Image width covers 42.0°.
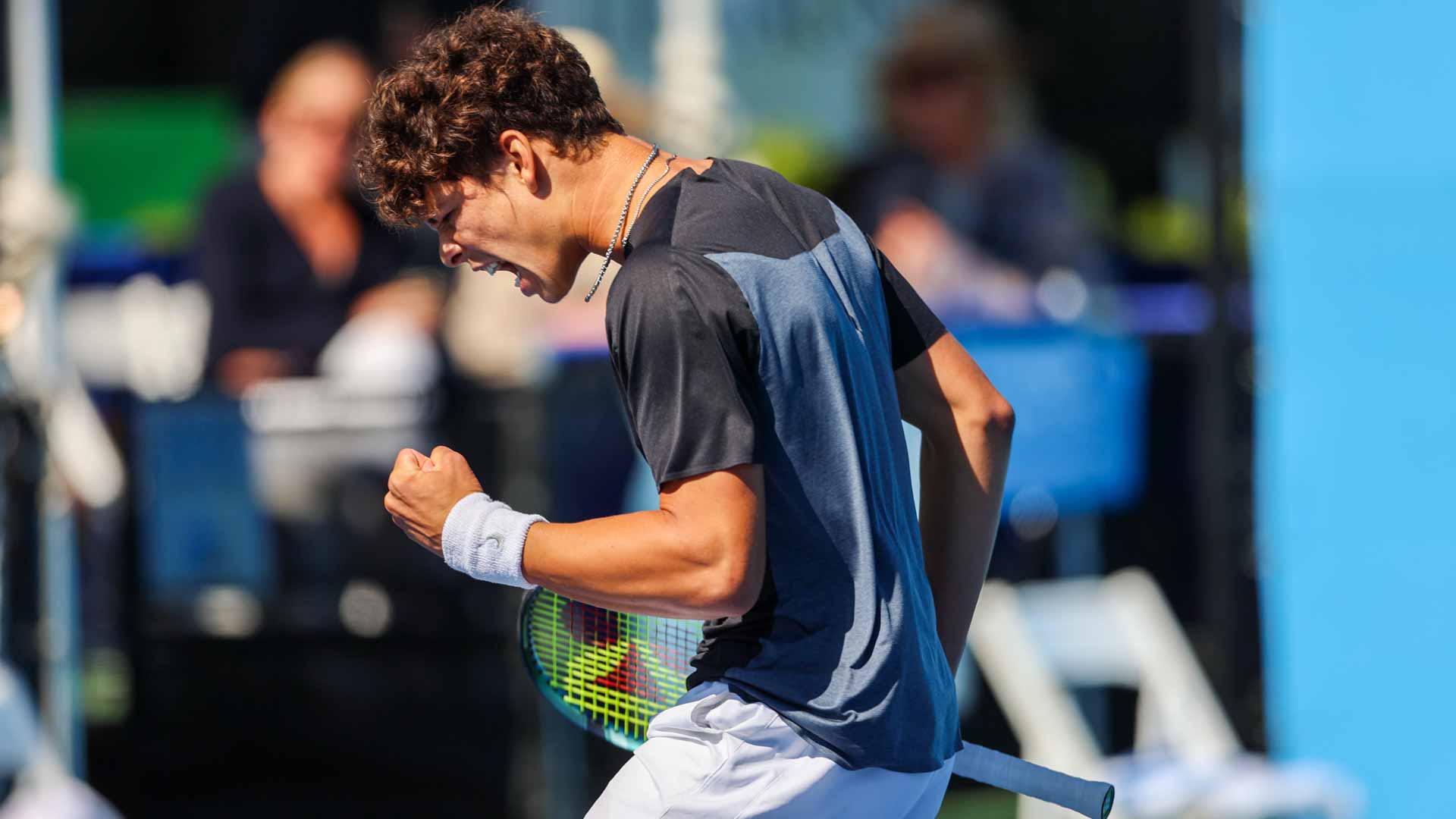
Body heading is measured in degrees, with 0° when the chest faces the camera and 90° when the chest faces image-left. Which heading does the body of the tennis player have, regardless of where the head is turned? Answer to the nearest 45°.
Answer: approximately 135°

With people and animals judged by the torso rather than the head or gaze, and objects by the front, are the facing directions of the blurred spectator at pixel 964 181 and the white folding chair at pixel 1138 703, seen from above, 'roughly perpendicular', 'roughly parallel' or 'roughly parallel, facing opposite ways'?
roughly perpendicular

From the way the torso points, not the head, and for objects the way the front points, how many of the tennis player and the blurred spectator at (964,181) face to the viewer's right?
0

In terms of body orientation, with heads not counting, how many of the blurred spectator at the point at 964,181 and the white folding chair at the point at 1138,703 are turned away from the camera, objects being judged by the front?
0

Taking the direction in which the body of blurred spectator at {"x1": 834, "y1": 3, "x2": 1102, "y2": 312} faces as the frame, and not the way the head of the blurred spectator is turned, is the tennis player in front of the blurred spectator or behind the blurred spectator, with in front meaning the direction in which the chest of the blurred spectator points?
in front

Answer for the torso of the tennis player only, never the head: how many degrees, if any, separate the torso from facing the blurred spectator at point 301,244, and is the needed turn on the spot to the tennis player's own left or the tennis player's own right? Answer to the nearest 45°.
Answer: approximately 45° to the tennis player's own right
